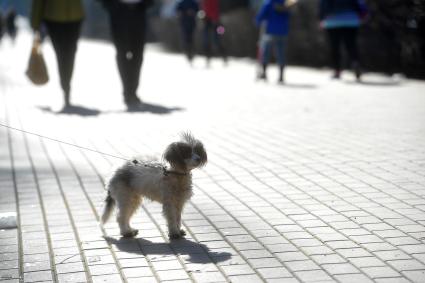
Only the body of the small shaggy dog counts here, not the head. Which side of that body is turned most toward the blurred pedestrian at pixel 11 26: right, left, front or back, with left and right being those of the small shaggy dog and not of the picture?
left

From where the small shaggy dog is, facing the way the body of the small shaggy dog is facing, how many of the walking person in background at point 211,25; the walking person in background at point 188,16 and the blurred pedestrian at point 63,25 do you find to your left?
3

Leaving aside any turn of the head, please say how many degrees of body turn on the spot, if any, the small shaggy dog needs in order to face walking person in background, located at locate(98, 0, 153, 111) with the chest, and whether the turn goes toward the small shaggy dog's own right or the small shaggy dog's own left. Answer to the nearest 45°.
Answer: approximately 90° to the small shaggy dog's own left

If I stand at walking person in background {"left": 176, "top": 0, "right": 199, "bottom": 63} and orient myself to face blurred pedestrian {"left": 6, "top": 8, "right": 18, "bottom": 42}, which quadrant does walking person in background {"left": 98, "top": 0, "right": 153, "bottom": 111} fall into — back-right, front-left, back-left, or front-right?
back-left

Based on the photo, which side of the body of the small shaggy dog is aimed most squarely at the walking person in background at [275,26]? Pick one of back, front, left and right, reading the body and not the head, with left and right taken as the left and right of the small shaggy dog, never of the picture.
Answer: left

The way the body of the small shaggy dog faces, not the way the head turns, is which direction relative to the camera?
to the viewer's right

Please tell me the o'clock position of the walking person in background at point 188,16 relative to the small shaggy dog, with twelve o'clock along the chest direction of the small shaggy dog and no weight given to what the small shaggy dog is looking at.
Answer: The walking person in background is roughly at 9 o'clock from the small shaggy dog.
